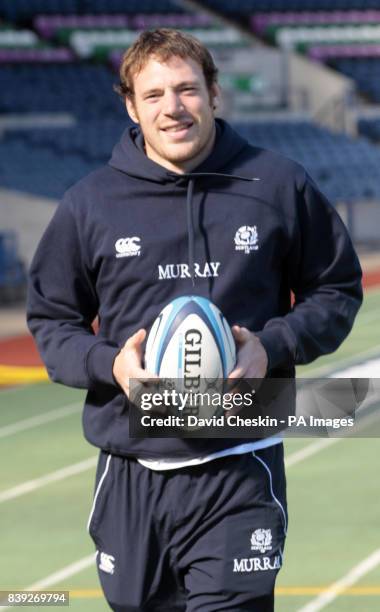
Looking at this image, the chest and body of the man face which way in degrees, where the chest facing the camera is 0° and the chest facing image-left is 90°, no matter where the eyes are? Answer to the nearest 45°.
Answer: approximately 0°
